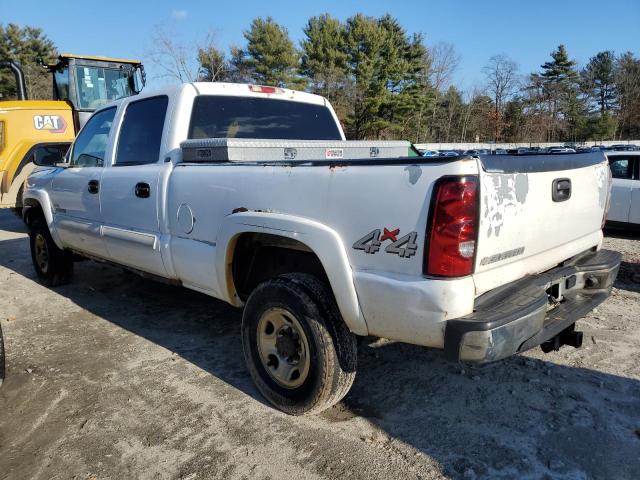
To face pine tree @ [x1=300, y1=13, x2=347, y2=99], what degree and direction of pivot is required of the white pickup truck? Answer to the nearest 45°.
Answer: approximately 45° to its right

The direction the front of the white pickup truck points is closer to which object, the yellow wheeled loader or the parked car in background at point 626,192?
the yellow wheeled loader

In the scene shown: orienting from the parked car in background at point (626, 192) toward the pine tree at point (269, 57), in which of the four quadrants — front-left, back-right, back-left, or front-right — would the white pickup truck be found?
back-left

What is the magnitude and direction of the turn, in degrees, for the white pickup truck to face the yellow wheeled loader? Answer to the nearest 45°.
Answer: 0° — it already faces it

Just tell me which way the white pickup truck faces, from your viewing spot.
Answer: facing away from the viewer and to the left of the viewer

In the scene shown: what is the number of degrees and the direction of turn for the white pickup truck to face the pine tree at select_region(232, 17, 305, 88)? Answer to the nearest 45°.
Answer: approximately 45° to its right

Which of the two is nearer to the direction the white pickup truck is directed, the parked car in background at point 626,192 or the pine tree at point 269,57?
the pine tree
